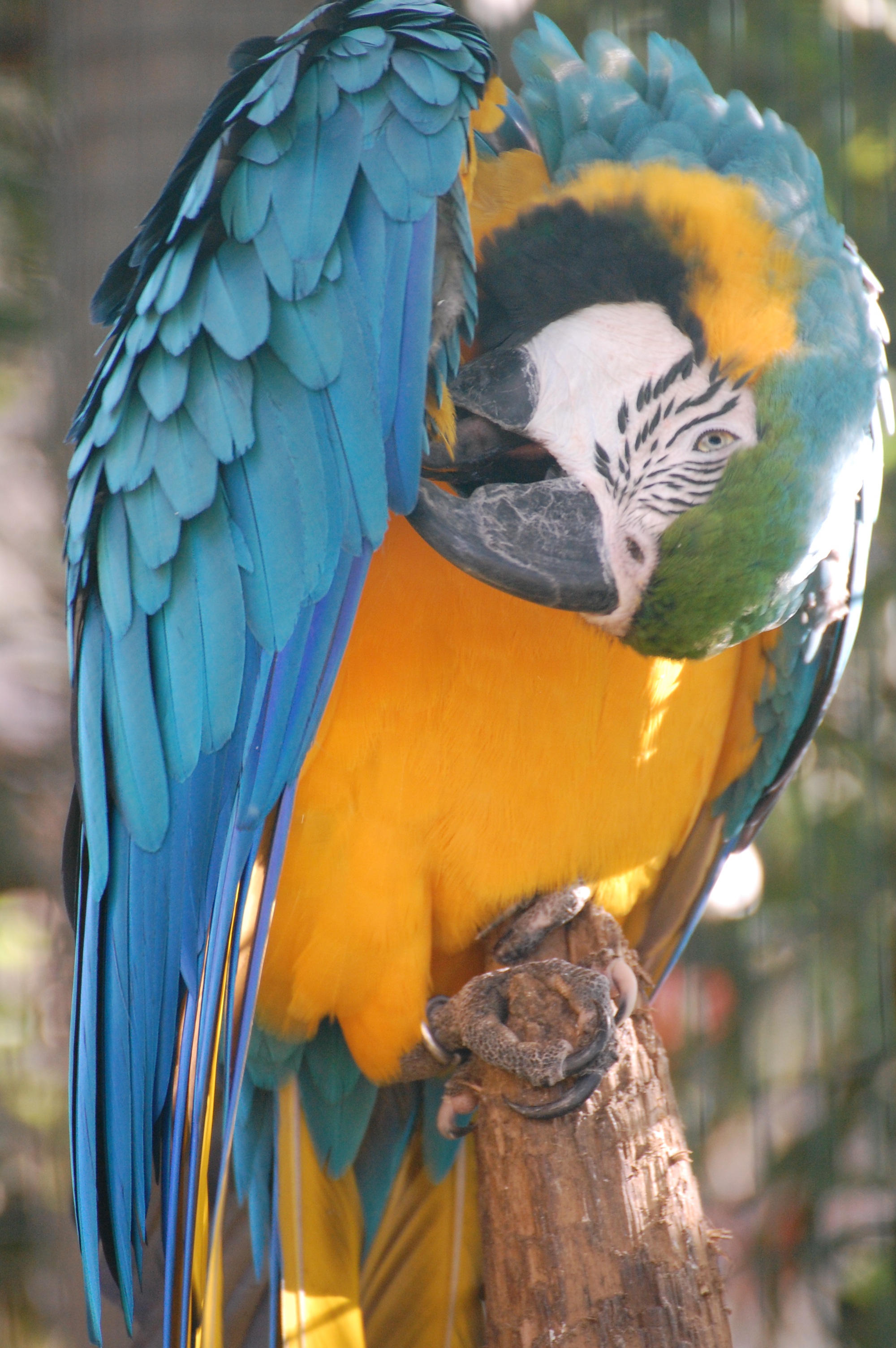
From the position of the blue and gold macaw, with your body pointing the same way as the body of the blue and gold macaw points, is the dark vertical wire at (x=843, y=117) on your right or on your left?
on your left

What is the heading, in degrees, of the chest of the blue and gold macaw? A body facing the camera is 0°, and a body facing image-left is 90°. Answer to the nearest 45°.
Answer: approximately 315°
